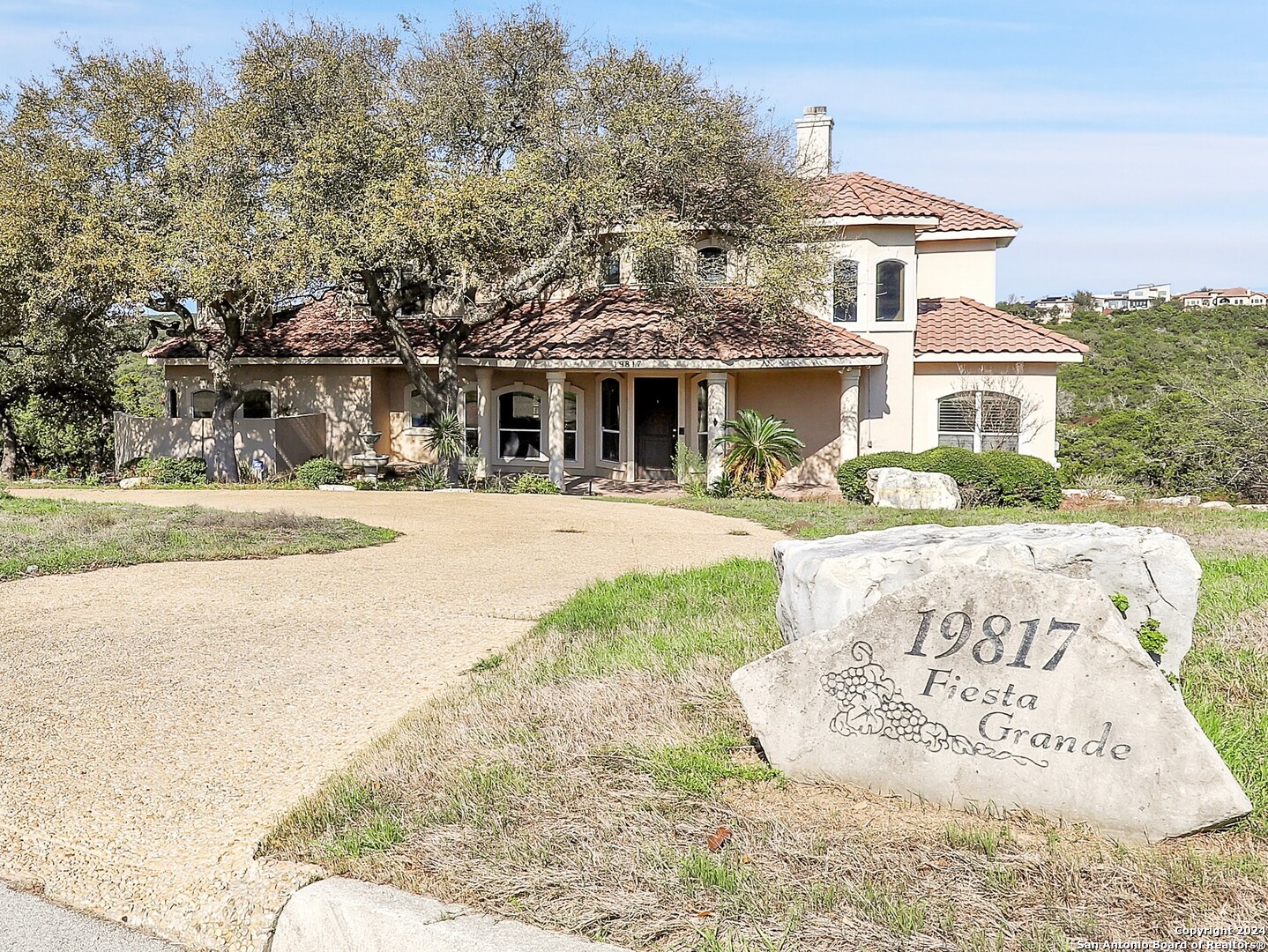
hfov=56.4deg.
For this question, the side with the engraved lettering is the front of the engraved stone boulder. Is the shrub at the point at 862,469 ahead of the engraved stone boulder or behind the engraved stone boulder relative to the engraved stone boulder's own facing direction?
behind

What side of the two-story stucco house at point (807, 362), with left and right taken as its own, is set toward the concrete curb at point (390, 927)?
front

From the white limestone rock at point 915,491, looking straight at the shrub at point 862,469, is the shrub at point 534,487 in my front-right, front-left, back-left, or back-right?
front-left

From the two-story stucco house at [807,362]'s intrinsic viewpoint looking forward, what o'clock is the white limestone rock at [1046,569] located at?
The white limestone rock is roughly at 12 o'clock from the two-story stucco house.

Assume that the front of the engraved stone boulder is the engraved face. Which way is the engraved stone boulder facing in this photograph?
toward the camera

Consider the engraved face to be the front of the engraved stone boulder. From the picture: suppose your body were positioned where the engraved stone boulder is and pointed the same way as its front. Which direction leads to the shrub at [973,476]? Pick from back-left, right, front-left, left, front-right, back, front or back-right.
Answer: back

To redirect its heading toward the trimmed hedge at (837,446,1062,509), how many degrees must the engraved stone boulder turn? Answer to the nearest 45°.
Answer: approximately 180°

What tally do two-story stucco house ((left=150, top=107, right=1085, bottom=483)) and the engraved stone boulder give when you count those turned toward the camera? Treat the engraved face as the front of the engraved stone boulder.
2

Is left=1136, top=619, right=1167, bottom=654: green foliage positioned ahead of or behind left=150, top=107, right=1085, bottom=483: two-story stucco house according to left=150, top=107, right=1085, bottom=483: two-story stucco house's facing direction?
ahead

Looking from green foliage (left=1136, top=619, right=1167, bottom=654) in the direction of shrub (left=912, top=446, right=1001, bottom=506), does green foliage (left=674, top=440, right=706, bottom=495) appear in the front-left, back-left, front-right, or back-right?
front-left

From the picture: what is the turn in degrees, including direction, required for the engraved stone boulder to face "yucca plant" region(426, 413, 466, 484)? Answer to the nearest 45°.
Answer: approximately 135° to its right

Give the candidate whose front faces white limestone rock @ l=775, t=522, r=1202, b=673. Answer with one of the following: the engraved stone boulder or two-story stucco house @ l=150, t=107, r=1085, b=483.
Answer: the two-story stucco house

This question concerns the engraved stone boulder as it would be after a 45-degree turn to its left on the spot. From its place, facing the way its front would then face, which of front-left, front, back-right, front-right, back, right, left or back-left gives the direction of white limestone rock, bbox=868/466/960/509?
back-left

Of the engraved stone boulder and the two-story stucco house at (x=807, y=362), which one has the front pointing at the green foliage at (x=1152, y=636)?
the two-story stucco house
